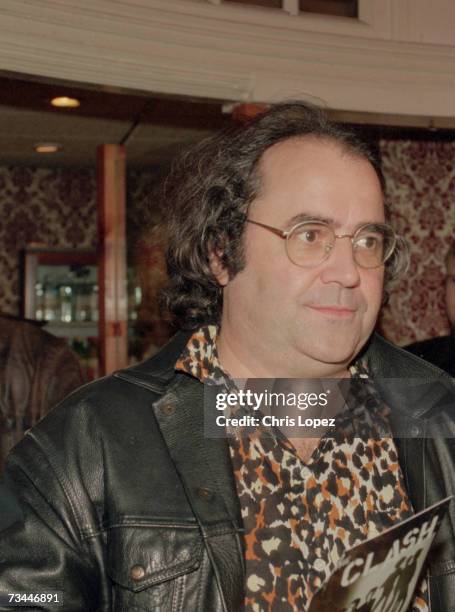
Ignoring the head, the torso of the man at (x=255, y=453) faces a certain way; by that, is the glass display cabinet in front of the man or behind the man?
behind

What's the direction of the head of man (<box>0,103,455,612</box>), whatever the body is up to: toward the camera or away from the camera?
toward the camera

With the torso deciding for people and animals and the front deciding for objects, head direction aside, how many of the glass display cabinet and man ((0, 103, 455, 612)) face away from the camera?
0

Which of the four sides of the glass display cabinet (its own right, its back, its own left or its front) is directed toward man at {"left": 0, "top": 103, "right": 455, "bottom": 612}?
front

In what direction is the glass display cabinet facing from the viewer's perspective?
toward the camera

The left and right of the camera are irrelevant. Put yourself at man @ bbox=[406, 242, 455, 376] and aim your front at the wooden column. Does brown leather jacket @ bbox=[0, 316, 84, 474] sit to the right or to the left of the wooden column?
left

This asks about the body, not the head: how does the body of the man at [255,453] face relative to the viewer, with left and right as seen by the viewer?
facing the viewer and to the right of the viewer

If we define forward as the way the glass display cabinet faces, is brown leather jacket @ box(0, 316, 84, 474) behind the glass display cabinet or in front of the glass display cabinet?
in front

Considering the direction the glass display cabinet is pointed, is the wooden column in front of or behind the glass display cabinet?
in front

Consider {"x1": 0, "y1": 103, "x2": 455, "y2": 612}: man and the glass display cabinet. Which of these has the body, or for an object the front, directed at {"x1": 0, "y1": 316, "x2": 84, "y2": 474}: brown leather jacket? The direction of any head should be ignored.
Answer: the glass display cabinet

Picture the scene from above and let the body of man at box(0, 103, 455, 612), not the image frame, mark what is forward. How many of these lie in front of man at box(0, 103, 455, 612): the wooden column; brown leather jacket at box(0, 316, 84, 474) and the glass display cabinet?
0
